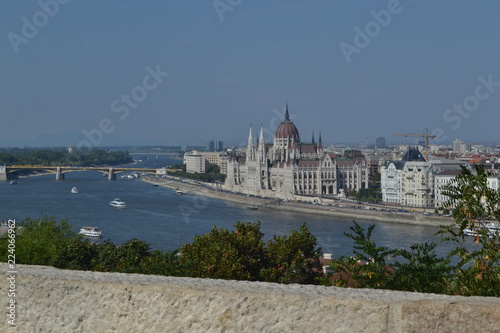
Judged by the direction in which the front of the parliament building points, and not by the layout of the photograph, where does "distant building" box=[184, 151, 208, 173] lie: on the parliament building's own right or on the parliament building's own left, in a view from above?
on the parliament building's own right

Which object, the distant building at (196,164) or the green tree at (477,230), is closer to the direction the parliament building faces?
the green tree

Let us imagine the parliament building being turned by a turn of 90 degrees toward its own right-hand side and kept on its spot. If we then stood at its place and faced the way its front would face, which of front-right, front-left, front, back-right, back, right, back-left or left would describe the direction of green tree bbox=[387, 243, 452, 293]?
back-left

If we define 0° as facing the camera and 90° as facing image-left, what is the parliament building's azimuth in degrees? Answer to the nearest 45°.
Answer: approximately 45°

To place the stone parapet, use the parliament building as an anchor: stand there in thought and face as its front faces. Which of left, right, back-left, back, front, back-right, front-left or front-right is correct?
front-left

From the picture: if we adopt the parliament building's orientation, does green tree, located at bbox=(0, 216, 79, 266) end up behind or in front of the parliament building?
in front

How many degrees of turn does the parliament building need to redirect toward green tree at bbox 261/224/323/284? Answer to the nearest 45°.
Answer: approximately 45° to its left

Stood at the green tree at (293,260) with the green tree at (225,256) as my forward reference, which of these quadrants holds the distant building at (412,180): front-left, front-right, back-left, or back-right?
back-right

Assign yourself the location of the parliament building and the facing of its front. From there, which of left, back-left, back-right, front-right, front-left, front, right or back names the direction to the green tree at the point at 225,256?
front-left
